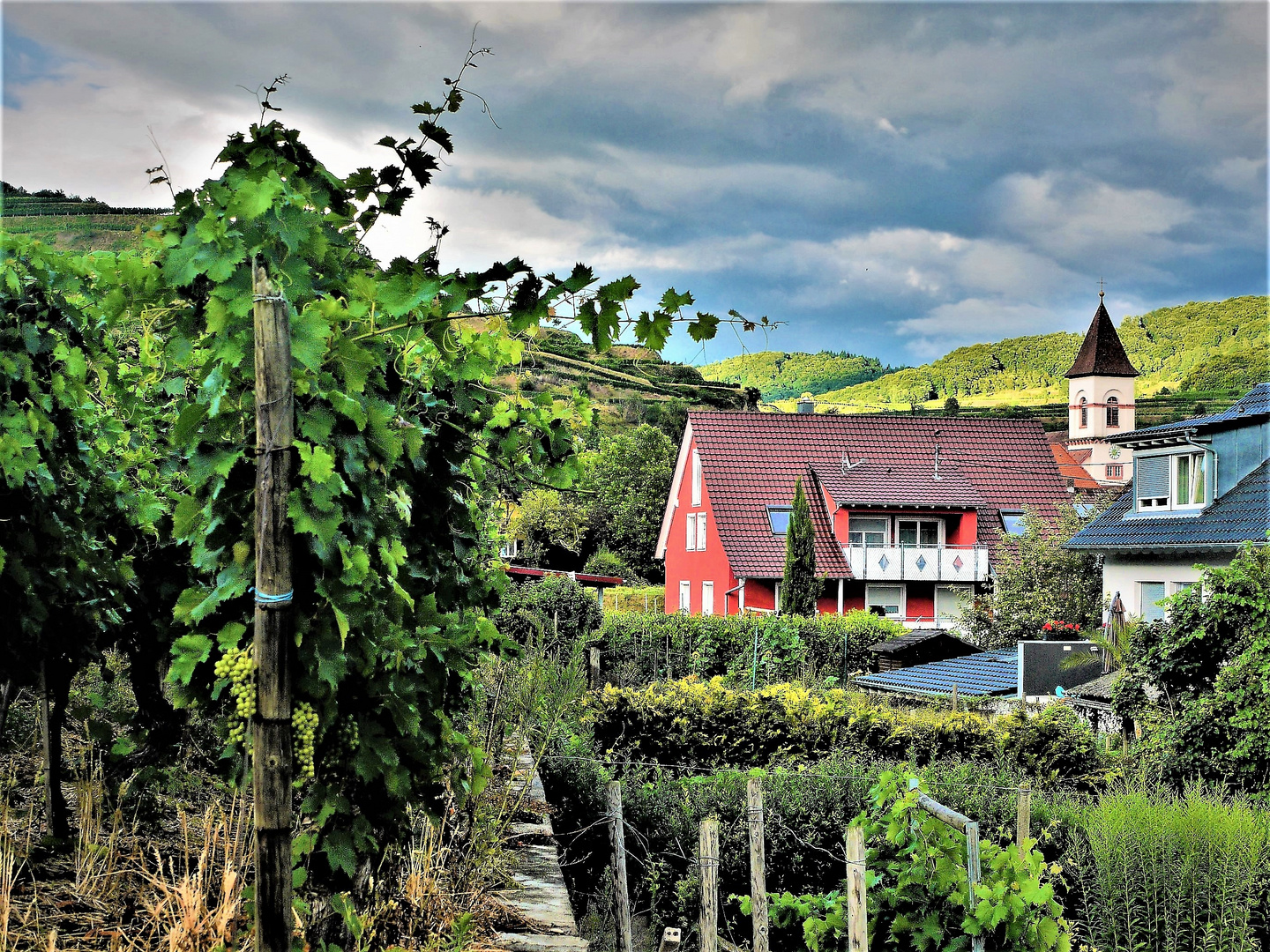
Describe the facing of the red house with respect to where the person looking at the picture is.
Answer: facing the viewer

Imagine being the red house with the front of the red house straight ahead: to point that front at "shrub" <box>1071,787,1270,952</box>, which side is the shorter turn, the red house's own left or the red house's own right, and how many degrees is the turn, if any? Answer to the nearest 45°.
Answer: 0° — it already faces it

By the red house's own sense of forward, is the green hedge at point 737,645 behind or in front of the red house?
in front

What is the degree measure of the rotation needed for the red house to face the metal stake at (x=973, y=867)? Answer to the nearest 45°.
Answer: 0° — it already faces it

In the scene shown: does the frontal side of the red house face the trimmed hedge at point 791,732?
yes

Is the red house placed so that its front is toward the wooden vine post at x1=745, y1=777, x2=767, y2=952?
yes

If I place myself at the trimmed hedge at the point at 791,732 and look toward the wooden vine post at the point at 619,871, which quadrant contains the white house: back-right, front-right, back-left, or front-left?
back-left

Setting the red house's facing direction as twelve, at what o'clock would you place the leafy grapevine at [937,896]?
The leafy grapevine is roughly at 12 o'clock from the red house.

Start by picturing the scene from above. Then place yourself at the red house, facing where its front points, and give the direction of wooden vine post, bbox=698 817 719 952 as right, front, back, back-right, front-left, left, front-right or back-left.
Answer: front

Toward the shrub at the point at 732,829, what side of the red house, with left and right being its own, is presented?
front

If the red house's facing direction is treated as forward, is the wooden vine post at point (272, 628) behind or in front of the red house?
in front

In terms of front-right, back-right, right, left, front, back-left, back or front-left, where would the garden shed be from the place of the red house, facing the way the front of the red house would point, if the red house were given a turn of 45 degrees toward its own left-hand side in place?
front-right
